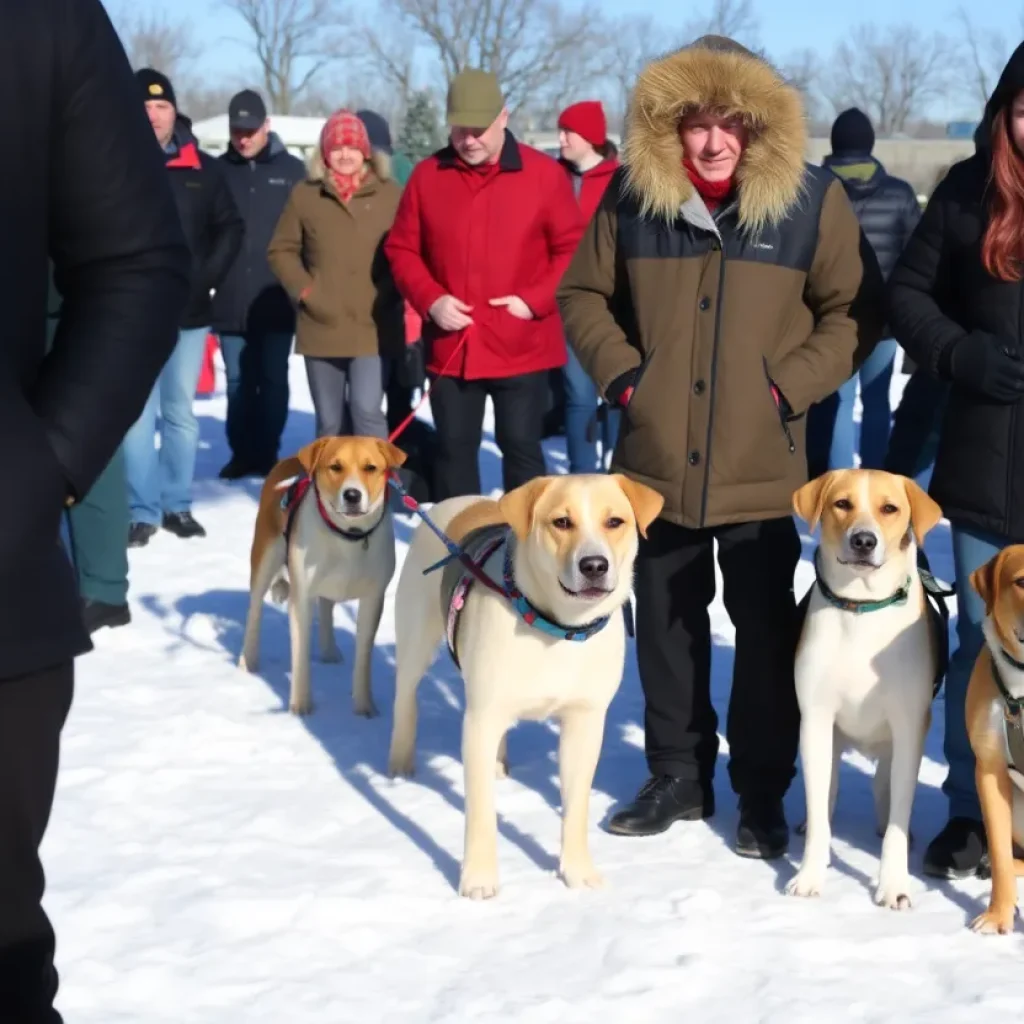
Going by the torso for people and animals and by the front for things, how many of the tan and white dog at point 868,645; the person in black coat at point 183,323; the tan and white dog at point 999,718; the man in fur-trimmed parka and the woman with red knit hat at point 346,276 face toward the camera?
5

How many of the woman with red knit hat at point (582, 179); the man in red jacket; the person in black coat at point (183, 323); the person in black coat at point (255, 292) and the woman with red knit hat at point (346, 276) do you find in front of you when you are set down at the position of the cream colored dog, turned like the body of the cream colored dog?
0

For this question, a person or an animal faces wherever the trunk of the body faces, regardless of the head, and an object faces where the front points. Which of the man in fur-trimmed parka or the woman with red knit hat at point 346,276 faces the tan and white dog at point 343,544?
the woman with red knit hat

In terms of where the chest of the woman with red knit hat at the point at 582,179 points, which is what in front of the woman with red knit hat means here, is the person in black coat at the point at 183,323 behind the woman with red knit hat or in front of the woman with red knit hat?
in front

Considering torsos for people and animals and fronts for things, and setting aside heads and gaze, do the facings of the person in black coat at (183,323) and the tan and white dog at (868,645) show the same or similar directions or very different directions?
same or similar directions

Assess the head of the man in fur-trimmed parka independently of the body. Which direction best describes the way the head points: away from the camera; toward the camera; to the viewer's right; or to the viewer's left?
toward the camera

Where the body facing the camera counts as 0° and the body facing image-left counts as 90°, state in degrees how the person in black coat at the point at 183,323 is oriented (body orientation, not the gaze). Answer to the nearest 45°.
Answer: approximately 0°

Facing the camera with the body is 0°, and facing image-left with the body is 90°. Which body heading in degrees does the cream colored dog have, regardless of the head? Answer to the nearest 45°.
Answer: approximately 315°

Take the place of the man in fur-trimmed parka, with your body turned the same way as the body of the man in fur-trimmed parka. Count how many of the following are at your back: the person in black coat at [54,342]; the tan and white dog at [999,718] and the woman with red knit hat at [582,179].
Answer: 1

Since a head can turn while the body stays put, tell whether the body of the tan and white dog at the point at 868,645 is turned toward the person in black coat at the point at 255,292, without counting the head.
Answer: no

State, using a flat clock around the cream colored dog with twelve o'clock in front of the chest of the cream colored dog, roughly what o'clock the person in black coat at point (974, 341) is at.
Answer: The person in black coat is roughly at 10 o'clock from the cream colored dog.

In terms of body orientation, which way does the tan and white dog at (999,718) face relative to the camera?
toward the camera

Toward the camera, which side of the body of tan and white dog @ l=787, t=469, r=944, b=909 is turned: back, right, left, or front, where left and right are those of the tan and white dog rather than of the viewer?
front

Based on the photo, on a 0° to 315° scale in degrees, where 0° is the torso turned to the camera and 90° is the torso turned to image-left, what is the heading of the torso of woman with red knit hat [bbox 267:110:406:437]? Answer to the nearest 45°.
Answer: approximately 0°

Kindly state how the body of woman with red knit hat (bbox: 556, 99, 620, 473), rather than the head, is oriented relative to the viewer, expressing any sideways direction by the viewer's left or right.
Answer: facing the viewer and to the left of the viewer

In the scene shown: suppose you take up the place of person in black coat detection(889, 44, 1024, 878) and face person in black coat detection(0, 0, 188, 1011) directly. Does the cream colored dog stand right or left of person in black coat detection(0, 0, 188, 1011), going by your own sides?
right

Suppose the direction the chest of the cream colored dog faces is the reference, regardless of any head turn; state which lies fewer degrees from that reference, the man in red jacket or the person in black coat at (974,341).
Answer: the person in black coat

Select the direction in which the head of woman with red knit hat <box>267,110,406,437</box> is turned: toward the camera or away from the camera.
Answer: toward the camera
